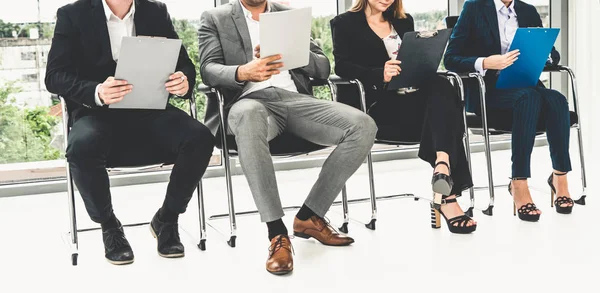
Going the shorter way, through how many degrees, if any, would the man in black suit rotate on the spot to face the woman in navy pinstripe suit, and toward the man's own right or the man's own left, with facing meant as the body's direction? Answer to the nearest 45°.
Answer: approximately 90° to the man's own left

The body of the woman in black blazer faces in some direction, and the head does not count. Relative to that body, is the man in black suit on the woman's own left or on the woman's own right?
on the woman's own right

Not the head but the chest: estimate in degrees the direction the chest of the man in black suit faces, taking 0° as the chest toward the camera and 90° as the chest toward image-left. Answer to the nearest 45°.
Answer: approximately 0°

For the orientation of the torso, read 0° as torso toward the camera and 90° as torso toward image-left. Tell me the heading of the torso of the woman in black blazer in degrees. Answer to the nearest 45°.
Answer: approximately 315°
